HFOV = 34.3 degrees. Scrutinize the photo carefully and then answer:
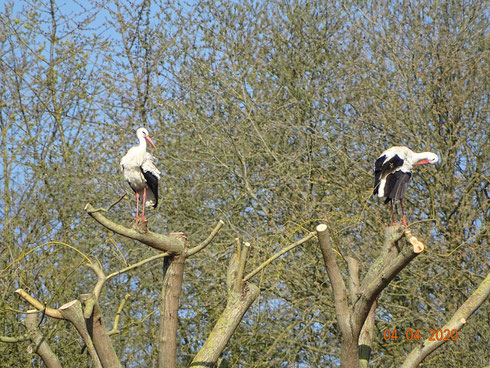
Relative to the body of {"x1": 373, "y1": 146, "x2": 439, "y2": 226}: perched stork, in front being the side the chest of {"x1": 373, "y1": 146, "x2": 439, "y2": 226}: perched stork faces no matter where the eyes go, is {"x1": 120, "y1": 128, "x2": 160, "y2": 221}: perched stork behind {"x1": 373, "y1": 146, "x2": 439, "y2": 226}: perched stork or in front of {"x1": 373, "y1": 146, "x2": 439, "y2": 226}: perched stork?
behind

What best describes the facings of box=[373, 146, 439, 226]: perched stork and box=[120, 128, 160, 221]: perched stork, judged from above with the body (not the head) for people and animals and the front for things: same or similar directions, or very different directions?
very different directions

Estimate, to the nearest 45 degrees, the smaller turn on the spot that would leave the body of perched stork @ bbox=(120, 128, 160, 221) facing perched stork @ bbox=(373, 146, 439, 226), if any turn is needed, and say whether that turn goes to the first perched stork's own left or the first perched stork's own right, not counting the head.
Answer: approximately 135° to the first perched stork's own left

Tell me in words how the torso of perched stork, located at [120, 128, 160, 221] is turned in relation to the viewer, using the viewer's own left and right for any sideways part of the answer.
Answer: facing the viewer and to the left of the viewer

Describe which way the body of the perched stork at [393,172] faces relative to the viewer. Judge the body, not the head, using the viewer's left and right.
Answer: facing away from the viewer and to the right of the viewer
